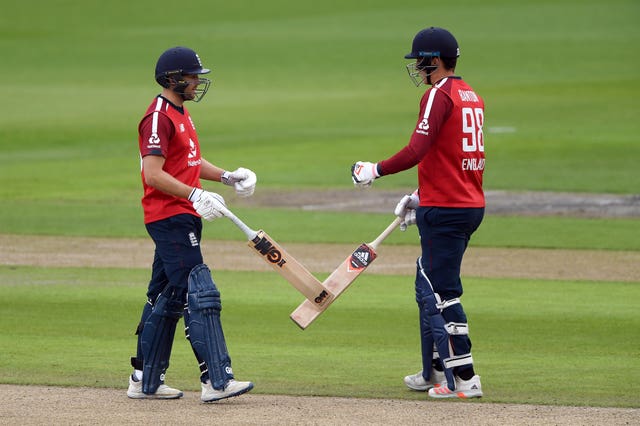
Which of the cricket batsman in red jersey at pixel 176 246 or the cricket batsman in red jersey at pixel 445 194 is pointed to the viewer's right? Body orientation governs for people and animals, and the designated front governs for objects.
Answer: the cricket batsman in red jersey at pixel 176 246

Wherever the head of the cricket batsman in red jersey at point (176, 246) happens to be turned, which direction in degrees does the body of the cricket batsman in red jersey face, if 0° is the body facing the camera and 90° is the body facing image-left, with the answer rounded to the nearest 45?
approximately 270°

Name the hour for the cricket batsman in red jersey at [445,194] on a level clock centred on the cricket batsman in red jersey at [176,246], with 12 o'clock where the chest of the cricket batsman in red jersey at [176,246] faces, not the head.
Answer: the cricket batsman in red jersey at [445,194] is roughly at 12 o'clock from the cricket batsman in red jersey at [176,246].

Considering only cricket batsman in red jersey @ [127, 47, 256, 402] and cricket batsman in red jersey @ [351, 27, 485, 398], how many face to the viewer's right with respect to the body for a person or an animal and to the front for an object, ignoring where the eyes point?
1

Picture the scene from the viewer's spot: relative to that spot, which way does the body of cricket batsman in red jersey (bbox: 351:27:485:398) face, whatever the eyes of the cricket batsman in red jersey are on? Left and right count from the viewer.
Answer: facing away from the viewer and to the left of the viewer

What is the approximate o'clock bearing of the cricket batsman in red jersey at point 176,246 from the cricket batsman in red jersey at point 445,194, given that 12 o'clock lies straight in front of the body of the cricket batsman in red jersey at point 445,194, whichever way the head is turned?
the cricket batsman in red jersey at point 176,246 is roughly at 10 o'clock from the cricket batsman in red jersey at point 445,194.
